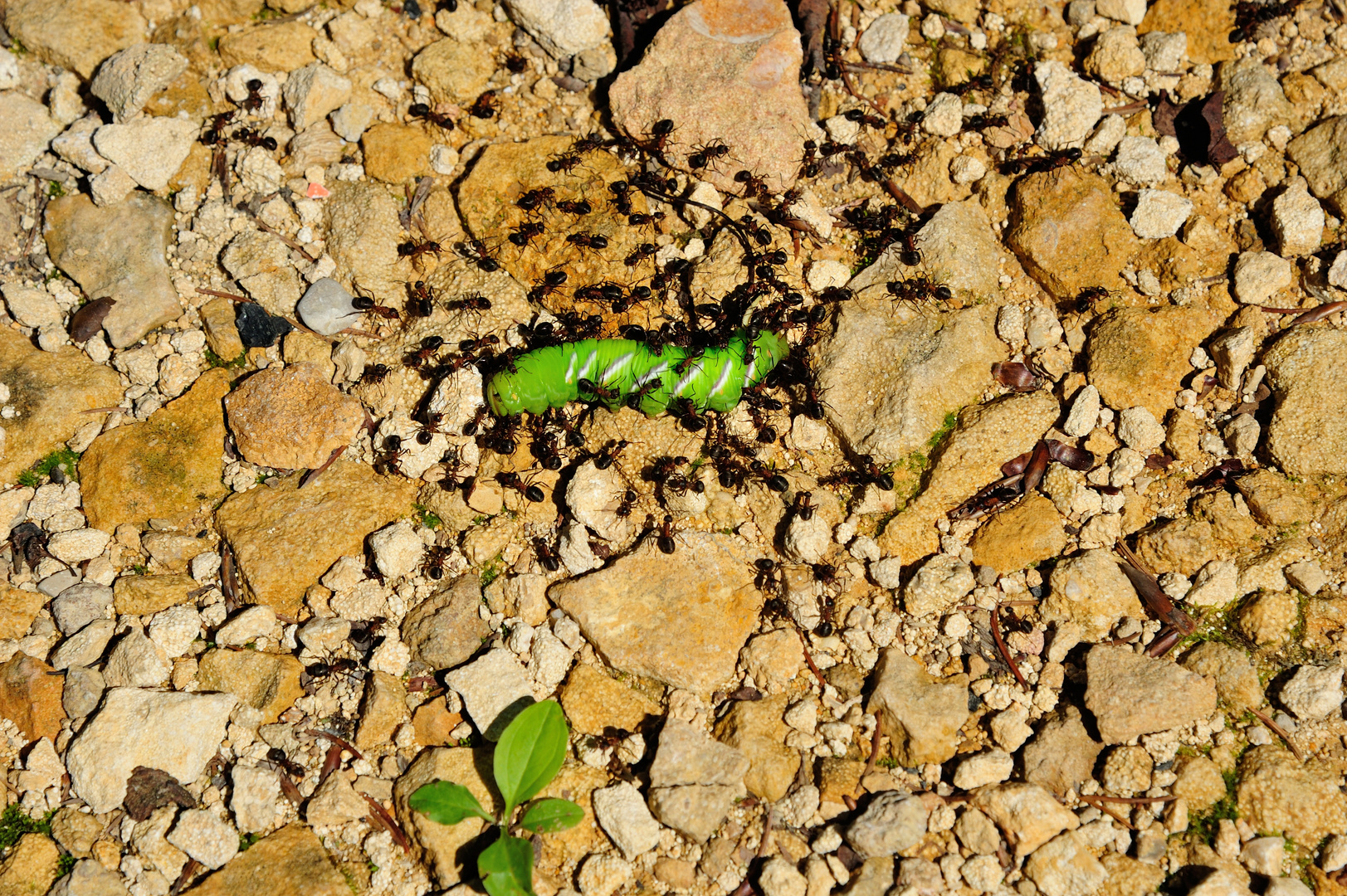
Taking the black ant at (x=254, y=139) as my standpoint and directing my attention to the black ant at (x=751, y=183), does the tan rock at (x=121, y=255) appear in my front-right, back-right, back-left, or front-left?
back-right

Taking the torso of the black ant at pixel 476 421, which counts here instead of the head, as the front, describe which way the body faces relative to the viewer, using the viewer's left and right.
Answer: facing away from the viewer and to the right of the viewer
